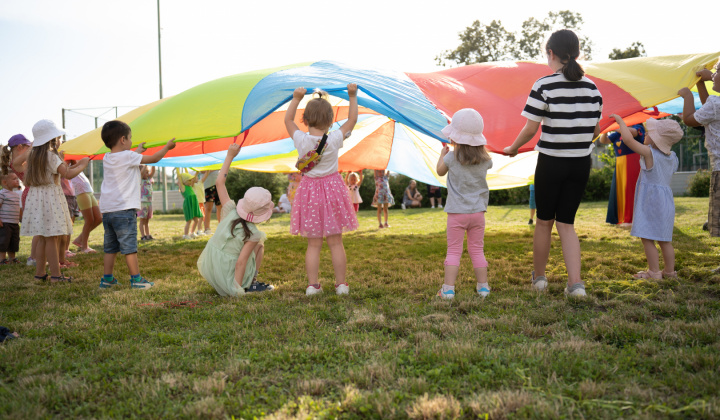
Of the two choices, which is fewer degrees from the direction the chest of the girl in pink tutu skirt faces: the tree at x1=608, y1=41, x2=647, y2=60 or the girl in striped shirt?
the tree

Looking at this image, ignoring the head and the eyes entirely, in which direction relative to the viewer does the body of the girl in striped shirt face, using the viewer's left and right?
facing away from the viewer and to the left of the viewer

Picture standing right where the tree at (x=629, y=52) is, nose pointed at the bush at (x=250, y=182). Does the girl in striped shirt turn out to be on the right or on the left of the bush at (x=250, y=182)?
left

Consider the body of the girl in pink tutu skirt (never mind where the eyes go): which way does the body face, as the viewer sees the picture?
away from the camera

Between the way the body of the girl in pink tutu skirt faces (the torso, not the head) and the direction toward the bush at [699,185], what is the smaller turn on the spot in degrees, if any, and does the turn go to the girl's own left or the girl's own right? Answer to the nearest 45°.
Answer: approximately 45° to the girl's own right

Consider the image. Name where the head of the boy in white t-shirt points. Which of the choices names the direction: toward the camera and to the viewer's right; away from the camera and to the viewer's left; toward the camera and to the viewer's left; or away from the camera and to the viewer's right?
away from the camera and to the viewer's right

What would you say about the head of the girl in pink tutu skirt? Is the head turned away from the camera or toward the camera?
away from the camera

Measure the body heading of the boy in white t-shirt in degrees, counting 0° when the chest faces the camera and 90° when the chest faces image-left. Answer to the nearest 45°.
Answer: approximately 225°

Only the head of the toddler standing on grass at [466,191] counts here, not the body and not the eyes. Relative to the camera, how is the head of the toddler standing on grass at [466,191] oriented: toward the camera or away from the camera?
away from the camera

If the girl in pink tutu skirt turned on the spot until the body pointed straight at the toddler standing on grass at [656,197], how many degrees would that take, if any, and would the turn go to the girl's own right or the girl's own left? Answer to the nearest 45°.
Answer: approximately 90° to the girl's own right

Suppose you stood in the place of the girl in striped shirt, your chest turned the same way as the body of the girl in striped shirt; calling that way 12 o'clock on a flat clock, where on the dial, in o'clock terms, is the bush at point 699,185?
The bush is roughly at 2 o'clock from the girl in striped shirt.
